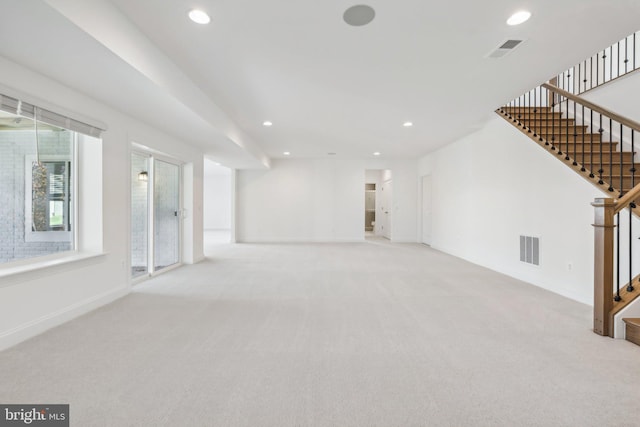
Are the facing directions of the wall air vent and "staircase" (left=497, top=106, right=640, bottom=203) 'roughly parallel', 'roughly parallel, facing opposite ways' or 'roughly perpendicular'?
roughly perpendicular

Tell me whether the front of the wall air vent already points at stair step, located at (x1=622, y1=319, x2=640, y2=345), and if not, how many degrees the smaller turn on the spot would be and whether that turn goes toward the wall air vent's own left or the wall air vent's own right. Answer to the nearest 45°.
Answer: approximately 45° to the wall air vent's own left

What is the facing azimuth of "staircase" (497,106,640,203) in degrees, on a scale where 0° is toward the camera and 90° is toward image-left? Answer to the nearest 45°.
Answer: approximately 315°

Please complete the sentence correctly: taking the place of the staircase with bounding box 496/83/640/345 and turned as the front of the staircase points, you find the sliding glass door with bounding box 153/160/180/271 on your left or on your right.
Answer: on your right

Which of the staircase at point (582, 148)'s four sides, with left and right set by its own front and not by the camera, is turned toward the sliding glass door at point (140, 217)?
right

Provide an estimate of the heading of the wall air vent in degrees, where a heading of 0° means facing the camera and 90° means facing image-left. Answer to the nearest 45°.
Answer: approximately 45°

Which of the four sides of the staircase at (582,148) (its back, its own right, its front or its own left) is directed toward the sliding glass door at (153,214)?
right

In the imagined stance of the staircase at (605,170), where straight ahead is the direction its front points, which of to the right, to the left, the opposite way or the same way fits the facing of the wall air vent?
to the right

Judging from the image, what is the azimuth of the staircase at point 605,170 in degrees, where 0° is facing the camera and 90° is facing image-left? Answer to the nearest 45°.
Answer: approximately 315°
